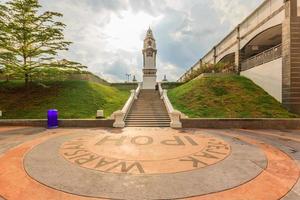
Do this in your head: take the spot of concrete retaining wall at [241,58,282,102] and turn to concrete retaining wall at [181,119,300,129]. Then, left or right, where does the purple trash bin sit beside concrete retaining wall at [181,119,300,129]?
right

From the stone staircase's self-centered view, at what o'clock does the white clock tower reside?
The white clock tower is roughly at 6 o'clock from the stone staircase.

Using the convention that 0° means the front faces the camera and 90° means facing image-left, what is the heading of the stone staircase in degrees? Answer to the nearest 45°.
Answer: approximately 0°

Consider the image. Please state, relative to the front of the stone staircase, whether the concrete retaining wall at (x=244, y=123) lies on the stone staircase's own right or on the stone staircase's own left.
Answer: on the stone staircase's own left

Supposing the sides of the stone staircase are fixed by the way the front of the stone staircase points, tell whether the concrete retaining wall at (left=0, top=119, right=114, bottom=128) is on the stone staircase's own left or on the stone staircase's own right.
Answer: on the stone staircase's own right

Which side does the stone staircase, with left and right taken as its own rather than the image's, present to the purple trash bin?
right

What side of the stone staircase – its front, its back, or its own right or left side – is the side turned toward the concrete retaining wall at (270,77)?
left

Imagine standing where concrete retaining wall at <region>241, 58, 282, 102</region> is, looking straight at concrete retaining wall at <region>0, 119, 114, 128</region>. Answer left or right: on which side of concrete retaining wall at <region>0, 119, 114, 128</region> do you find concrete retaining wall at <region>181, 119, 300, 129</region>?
left
